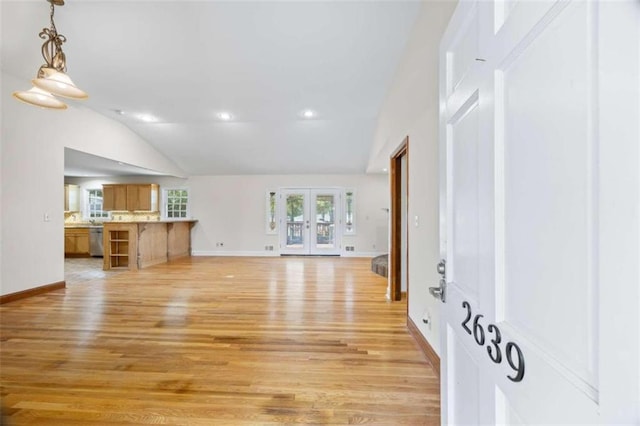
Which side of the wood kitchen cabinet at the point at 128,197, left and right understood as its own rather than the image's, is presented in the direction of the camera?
front

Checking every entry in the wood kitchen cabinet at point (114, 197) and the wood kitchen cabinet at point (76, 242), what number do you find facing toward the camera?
2

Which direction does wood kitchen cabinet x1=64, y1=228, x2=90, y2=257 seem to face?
toward the camera

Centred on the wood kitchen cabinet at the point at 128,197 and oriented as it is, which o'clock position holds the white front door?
The white front door is roughly at 12 o'clock from the wood kitchen cabinet.

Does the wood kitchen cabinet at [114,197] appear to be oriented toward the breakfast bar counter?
yes

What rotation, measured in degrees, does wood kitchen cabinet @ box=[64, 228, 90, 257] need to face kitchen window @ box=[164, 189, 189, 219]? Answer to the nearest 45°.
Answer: approximately 90° to its left

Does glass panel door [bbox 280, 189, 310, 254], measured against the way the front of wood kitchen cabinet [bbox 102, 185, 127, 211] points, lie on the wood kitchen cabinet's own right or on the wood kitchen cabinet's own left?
on the wood kitchen cabinet's own left

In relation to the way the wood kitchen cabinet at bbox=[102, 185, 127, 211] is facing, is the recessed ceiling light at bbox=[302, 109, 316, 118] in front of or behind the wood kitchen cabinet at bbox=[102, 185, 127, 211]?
in front

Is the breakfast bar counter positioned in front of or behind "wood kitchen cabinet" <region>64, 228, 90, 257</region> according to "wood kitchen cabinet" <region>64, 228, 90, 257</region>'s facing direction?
in front

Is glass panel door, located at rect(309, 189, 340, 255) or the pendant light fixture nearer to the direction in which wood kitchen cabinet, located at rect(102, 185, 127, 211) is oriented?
the pendant light fixture

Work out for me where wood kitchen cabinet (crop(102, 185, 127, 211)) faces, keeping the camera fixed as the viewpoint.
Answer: facing the viewer

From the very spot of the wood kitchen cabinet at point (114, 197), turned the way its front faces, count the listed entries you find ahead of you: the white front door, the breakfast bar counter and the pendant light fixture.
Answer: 3

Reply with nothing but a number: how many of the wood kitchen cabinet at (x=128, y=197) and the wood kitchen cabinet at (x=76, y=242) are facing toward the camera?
2
